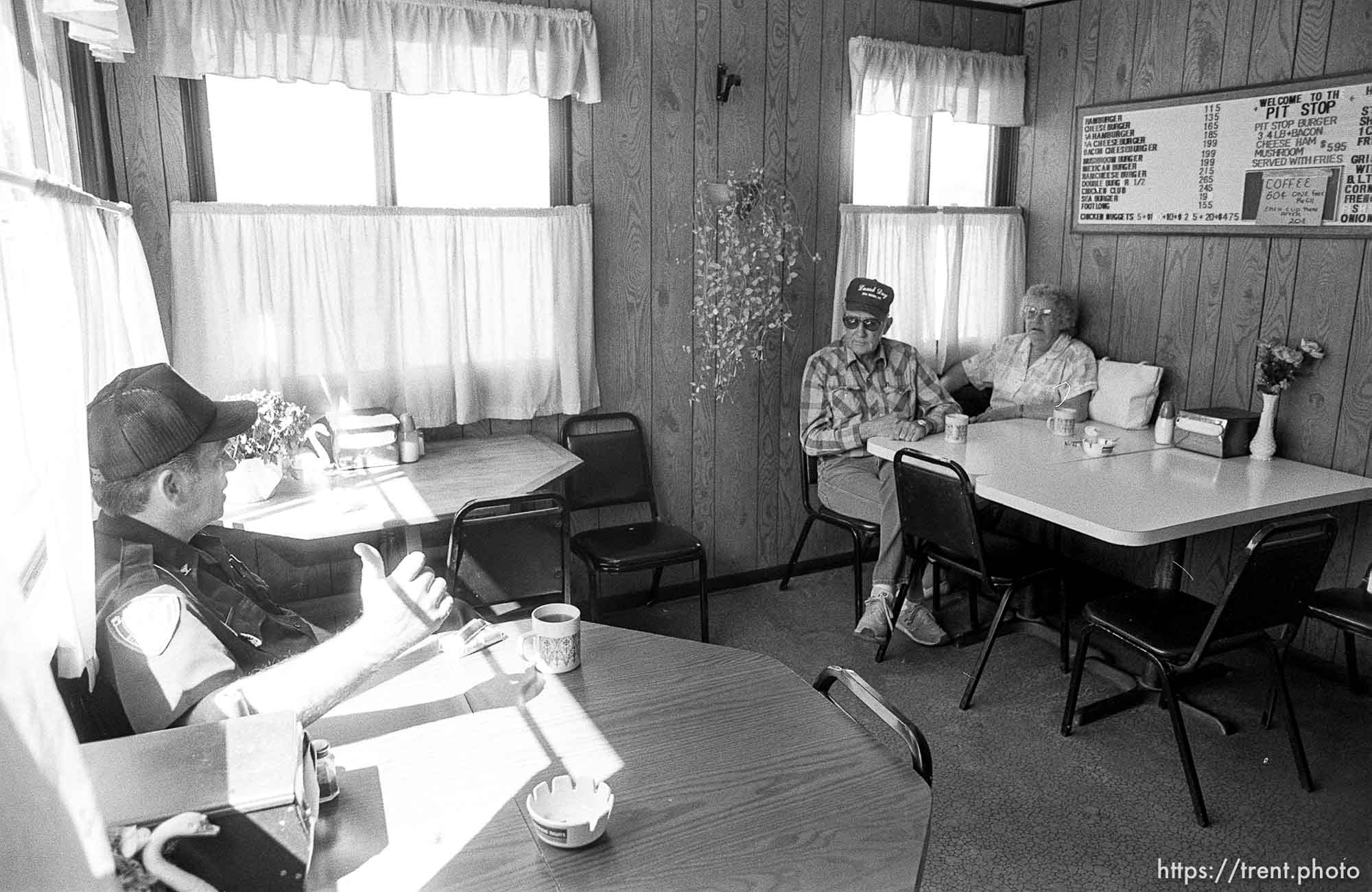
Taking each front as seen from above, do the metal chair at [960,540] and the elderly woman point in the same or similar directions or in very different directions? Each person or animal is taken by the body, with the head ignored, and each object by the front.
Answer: very different directions

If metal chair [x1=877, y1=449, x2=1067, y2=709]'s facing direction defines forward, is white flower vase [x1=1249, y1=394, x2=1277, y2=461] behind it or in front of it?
in front

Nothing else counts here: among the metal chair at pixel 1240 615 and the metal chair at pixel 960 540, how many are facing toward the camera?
0

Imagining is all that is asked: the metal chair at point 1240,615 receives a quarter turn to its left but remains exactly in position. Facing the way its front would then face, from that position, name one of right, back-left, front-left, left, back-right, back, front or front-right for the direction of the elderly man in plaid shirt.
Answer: right

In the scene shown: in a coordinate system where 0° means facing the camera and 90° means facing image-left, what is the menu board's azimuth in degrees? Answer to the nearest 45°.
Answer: approximately 45°

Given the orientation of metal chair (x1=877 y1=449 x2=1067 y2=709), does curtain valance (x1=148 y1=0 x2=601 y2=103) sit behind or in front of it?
behind

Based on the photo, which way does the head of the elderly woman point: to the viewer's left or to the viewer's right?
to the viewer's left

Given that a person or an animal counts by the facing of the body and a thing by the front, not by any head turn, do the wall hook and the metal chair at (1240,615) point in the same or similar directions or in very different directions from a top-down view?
very different directions

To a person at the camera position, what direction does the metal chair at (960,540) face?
facing away from the viewer and to the right of the viewer

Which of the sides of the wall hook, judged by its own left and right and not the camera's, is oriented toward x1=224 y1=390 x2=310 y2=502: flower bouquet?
right

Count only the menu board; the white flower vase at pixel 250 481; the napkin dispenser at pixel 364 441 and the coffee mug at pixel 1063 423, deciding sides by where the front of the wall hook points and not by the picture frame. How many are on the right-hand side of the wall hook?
2

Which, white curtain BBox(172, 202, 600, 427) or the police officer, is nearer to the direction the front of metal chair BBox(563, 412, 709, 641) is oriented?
the police officer

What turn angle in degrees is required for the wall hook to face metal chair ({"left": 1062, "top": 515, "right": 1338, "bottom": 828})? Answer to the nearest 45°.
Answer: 0° — it already faces it

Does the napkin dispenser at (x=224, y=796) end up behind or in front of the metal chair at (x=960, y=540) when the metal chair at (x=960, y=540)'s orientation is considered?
behind

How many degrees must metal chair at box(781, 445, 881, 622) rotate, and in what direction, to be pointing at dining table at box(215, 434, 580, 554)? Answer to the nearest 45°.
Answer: approximately 90° to its right

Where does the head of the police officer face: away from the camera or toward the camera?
away from the camera

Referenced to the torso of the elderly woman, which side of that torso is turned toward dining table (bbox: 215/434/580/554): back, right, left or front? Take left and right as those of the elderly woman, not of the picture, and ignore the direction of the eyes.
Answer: front
